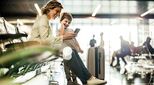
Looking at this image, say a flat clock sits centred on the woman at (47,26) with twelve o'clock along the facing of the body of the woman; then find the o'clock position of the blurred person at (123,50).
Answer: The blurred person is roughly at 10 o'clock from the woman.

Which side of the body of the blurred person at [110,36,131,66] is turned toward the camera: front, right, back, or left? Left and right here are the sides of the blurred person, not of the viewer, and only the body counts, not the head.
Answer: left

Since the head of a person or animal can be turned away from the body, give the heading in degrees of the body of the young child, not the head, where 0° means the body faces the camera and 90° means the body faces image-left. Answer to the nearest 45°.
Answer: approximately 315°

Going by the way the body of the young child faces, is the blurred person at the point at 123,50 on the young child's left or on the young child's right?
on the young child's left

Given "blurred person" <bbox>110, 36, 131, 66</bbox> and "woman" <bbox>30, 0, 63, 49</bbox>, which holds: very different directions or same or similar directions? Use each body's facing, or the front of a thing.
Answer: very different directions

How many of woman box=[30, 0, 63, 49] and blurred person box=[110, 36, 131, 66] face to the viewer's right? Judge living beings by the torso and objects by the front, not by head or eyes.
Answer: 1

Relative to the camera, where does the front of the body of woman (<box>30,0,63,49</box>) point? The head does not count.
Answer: to the viewer's right

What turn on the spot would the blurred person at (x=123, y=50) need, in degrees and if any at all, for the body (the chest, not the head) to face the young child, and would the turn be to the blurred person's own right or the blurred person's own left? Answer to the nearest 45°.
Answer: approximately 90° to the blurred person's own left
